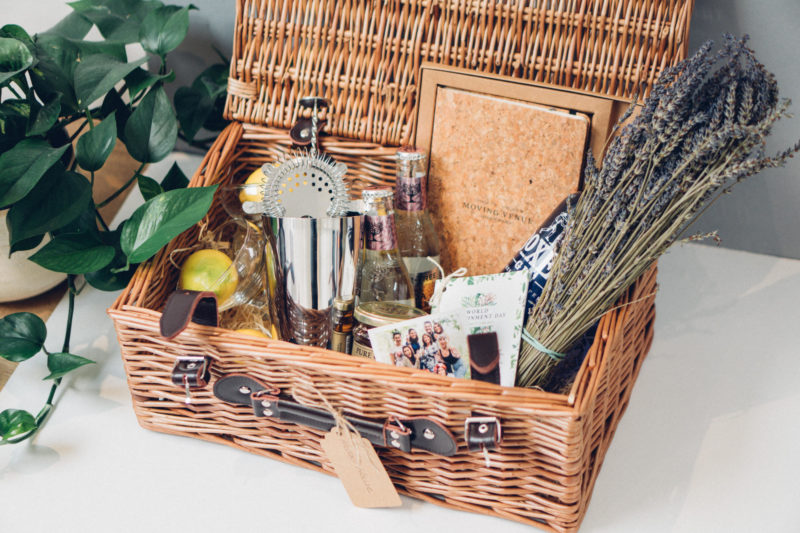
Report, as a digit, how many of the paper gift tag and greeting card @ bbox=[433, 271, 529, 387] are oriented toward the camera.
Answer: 2

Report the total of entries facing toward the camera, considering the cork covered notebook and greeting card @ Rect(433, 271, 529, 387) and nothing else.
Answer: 2

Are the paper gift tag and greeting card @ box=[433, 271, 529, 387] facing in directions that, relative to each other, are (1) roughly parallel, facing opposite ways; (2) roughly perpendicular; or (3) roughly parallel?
roughly parallel

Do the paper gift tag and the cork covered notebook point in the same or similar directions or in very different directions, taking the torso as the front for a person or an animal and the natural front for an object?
same or similar directions

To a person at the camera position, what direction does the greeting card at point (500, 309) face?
facing the viewer

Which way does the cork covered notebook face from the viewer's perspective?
toward the camera

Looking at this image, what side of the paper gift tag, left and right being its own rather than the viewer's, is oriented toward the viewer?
front

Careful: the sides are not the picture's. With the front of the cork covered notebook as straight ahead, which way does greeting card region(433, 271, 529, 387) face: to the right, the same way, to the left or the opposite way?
the same way
